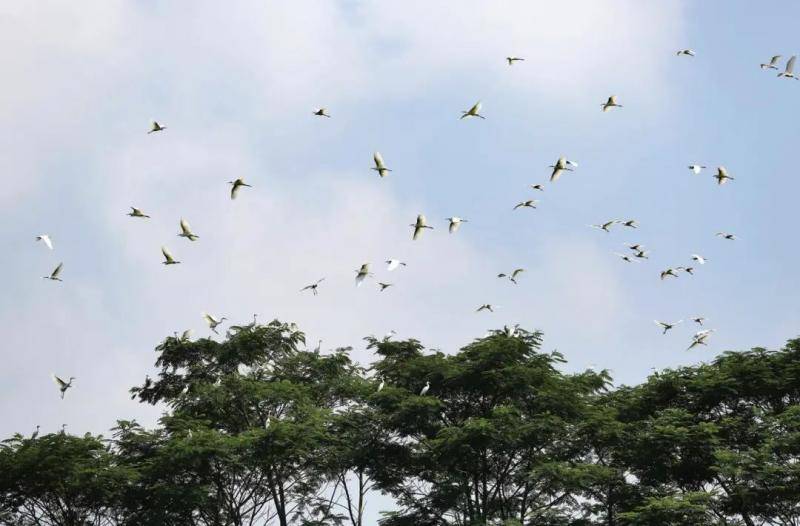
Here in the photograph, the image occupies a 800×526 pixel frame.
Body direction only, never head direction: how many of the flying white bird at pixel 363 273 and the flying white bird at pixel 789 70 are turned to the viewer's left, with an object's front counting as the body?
1

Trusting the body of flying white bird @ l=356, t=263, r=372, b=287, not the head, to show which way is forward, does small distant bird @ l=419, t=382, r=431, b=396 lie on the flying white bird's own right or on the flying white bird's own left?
on the flying white bird's own left

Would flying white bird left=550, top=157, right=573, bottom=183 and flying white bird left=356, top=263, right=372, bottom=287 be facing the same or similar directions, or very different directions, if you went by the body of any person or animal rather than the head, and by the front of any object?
same or similar directions

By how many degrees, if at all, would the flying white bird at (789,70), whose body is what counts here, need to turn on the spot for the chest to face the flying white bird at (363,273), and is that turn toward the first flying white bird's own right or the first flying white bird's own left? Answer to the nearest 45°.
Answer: approximately 45° to the first flying white bird's own left
